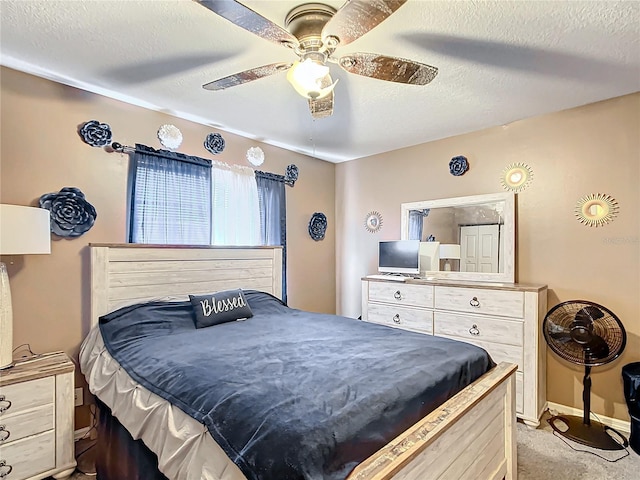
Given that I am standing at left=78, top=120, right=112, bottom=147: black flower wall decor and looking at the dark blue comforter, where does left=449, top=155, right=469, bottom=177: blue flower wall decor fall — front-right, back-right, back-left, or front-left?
front-left

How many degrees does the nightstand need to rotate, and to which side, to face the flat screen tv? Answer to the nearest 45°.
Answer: approximately 45° to its left

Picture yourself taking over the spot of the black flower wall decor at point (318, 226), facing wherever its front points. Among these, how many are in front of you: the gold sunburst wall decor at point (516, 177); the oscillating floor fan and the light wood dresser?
3

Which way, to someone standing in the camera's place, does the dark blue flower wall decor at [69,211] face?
facing the viewer

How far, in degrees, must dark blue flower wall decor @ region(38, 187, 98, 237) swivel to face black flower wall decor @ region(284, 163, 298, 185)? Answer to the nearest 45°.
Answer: approximately 90° to its left

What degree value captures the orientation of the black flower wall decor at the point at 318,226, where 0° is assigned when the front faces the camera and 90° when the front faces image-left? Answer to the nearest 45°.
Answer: approximately 315°

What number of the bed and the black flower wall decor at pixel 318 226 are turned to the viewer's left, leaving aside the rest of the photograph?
0

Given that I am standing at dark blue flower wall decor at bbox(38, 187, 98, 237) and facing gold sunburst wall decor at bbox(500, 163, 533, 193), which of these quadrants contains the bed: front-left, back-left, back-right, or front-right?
front-right

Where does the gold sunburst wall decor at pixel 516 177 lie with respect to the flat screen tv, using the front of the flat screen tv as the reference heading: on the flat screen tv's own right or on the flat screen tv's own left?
on the flat screen tv's own left

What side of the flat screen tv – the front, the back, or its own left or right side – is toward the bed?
front

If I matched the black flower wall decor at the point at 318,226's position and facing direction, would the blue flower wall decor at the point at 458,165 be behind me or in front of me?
in front

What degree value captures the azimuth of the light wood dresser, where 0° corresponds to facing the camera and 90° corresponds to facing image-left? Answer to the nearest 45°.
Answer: approximately 45°

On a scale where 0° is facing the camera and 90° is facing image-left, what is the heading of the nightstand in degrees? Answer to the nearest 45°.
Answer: approximately 315°

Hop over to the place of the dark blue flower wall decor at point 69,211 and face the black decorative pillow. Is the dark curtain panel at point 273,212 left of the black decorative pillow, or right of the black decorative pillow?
left
